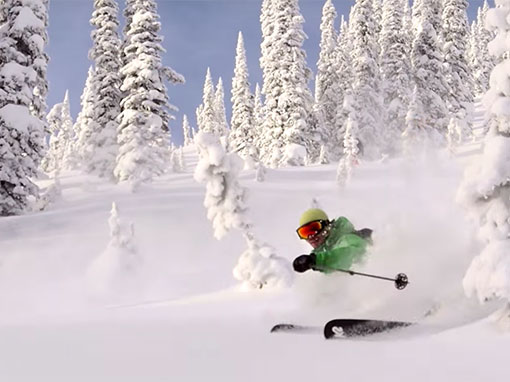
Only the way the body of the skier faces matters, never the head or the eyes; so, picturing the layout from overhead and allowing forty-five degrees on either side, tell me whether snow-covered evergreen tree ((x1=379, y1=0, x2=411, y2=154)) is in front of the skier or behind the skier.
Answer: behind

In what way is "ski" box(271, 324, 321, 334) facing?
to the viewer's left

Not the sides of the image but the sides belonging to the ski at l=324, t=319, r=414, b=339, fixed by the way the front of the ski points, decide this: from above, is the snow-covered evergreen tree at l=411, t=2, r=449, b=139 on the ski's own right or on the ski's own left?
on the ski's own right

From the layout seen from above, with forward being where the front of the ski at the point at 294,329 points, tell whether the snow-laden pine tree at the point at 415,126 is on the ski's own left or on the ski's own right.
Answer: on the ski's own right

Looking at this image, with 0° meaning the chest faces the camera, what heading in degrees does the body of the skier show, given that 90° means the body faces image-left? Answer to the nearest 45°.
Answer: approximately 45°

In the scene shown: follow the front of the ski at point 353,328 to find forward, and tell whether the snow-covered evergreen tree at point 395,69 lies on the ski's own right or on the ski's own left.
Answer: on the ski's own right

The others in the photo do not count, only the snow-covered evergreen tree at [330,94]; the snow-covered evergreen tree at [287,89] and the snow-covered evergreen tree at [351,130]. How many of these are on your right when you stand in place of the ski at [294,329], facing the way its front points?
3

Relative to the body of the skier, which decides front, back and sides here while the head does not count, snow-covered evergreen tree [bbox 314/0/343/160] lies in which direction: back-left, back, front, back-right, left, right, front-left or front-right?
back-right

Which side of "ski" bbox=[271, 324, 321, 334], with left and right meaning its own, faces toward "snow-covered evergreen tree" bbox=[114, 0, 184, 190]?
right

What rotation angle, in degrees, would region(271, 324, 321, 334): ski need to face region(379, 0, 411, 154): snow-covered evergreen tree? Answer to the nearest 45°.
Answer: approximately 90° to its right

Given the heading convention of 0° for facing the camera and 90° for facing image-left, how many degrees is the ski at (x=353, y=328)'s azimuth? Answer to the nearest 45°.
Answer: approximately 90°

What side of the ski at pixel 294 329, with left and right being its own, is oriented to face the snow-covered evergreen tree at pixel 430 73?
right
